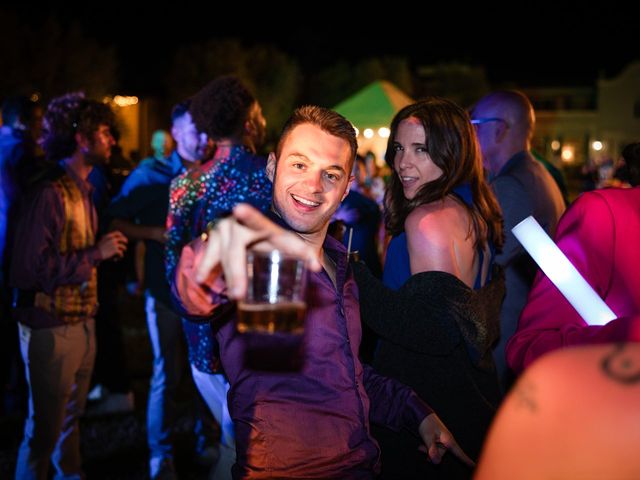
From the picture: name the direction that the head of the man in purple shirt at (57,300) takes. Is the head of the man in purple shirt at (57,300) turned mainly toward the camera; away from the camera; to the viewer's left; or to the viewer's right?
to the viewer's right

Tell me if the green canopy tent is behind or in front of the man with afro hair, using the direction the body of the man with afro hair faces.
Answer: in front

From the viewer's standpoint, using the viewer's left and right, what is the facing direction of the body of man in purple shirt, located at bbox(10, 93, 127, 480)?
facing to the right of the viewer

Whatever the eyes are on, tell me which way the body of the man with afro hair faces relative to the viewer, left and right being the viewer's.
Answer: facing away from the viewer and to the right of the viewer

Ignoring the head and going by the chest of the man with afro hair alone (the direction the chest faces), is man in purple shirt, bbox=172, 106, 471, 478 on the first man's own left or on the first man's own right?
on the first man's own right

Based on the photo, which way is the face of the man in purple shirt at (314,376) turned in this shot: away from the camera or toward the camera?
toward the camera

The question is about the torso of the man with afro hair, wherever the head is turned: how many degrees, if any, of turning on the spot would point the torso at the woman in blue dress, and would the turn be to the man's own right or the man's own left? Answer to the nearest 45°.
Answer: approximately 90° to the man's own right

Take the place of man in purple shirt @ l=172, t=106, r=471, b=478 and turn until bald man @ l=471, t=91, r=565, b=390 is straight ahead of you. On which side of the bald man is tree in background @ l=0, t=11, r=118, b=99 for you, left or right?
left

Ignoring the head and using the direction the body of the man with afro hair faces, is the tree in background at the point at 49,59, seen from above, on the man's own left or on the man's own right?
on the man's own left
